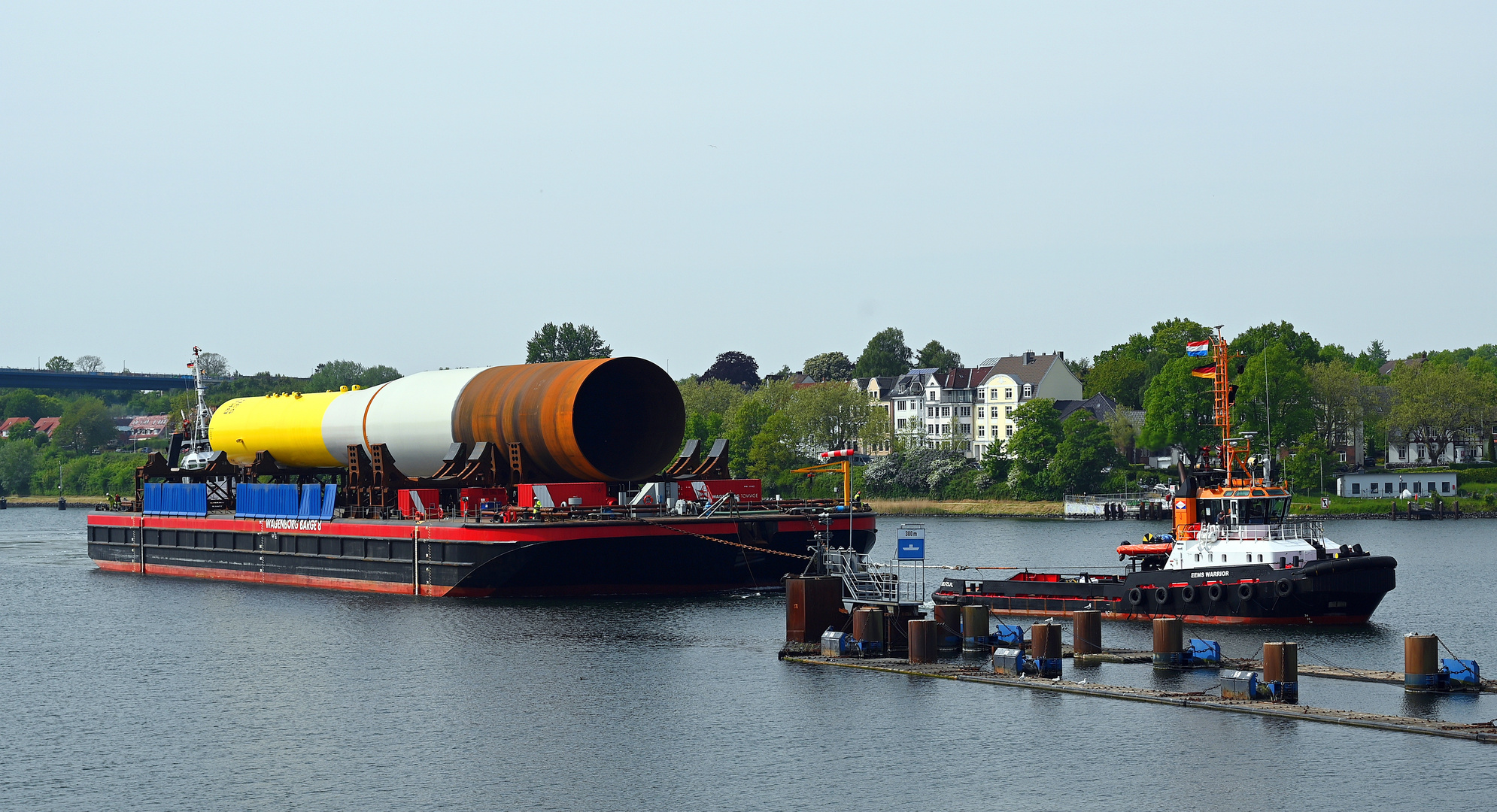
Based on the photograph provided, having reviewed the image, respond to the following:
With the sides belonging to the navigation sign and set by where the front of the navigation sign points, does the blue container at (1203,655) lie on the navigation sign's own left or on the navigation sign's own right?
on the navigation sign's own left

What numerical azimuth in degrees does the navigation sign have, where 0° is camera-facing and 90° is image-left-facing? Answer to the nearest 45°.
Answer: approximately 0°

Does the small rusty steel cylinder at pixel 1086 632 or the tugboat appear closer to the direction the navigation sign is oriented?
the small rusty steel cylinder

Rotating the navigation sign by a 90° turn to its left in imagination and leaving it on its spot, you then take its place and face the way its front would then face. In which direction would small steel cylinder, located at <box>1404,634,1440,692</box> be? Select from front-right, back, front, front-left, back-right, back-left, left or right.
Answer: front-right

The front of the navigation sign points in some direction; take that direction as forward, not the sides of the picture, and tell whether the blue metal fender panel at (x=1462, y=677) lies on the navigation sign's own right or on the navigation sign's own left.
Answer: on the navigation sign's own left

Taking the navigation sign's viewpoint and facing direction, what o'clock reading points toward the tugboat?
The tugboat is roughly at 8 o'clock from the navigation sign.

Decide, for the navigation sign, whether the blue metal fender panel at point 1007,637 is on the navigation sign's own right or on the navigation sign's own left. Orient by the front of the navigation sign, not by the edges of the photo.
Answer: on the navigation sign's own left

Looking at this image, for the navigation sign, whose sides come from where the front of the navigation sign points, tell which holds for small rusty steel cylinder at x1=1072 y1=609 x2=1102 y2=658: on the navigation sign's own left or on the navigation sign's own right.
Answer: on the navigation sign's own left
